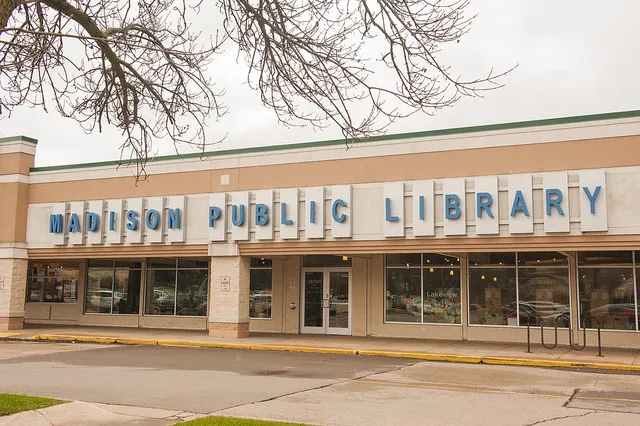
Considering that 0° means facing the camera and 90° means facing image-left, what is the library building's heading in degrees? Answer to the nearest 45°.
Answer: approximately 45°
